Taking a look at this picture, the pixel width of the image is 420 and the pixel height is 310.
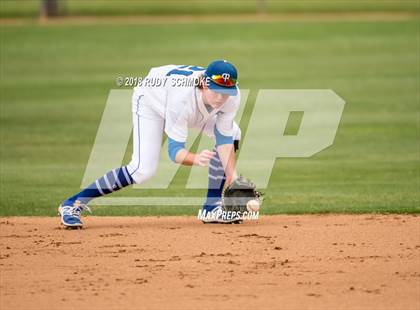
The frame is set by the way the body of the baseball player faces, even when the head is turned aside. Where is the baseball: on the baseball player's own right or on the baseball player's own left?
on the baseball player's own left

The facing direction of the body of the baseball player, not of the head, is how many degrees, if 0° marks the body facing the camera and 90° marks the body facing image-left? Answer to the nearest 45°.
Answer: approximately 315°

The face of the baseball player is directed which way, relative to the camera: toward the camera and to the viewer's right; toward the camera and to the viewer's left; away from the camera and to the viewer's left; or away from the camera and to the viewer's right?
toward the camera and to the viewer's right
